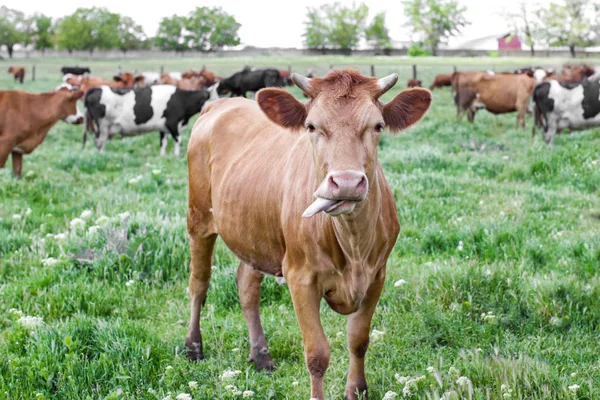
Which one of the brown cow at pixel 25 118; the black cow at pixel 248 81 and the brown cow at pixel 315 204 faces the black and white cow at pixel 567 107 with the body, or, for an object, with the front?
the brown cow at pixel 25 118

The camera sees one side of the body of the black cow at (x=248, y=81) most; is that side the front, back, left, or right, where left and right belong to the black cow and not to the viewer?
left

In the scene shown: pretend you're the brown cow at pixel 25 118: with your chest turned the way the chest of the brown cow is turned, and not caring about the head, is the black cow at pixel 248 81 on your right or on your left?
on your left

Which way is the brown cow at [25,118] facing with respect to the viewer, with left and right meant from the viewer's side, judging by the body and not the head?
facing to the right of the viewer

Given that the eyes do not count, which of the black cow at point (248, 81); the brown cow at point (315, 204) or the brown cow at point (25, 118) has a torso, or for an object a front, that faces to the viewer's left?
the black cow

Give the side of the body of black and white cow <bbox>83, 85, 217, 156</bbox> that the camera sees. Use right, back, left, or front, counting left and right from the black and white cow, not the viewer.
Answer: right

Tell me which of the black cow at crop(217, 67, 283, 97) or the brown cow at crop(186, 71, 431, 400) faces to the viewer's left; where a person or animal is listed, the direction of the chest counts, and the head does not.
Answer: the black cow

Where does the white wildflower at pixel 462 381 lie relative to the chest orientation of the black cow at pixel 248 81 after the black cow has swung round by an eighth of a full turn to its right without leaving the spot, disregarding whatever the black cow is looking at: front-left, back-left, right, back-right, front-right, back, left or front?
back-left
